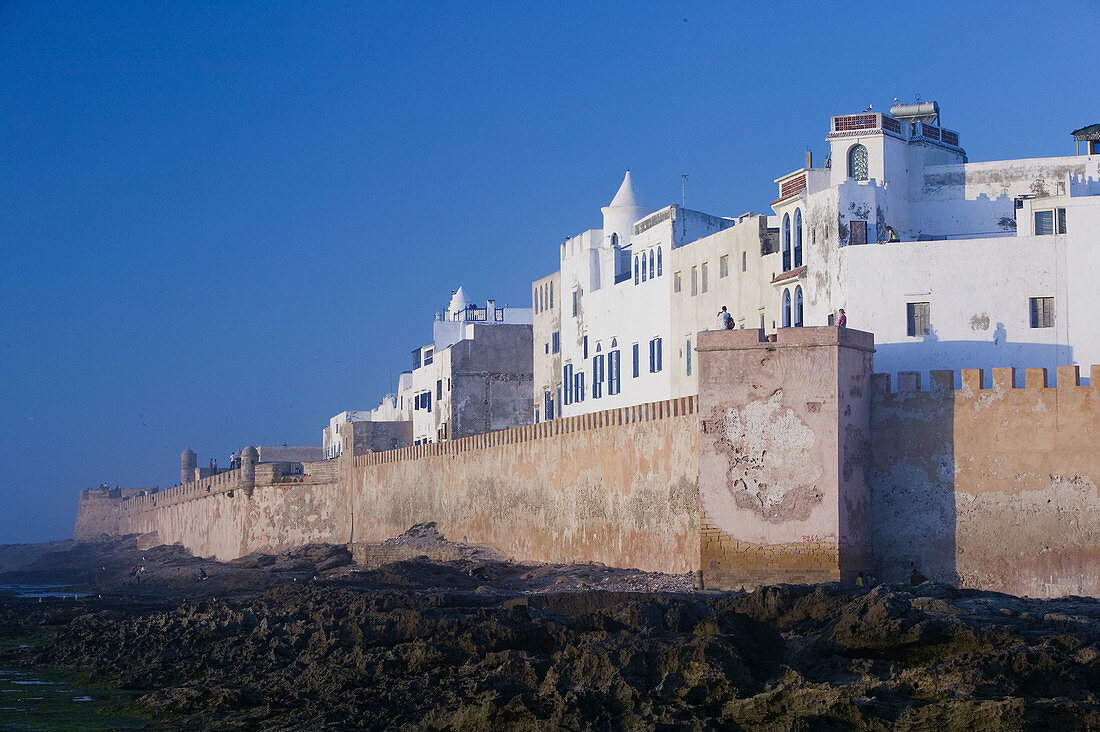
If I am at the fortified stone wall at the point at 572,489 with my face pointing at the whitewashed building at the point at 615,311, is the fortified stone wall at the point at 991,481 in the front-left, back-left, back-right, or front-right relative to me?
back-right

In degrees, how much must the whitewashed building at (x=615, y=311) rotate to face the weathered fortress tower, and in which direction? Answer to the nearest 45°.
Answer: approximately 45° to its left

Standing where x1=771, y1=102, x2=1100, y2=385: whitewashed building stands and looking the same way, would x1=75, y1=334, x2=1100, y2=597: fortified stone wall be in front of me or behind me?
in front

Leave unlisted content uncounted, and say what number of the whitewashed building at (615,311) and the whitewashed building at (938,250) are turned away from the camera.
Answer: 0

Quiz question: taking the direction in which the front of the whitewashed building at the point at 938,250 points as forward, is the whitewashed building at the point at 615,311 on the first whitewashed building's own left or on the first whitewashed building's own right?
on the first whitewashed building's own right

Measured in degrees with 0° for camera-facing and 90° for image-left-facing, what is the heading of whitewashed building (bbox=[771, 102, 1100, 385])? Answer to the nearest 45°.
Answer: approximately 45°

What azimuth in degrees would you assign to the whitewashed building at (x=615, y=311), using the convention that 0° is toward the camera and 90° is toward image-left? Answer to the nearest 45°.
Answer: approximately 45°

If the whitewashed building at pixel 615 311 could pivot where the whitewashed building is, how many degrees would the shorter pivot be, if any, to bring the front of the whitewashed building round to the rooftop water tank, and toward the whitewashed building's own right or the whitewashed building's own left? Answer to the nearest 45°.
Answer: approximately 90° to the whitewashed building's own left

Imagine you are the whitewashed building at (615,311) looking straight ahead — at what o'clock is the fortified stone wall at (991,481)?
The fortified stone wall is roughly at 10 o'clock from the whitewashed building.

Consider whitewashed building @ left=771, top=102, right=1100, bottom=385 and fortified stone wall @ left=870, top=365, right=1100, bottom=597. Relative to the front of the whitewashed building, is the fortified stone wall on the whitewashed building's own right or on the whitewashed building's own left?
on the whitewashed building's own left
